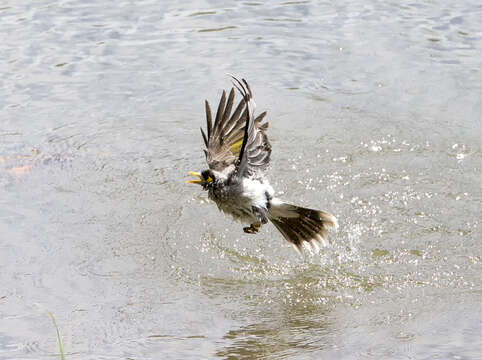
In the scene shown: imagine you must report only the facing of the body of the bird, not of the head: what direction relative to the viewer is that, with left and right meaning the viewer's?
facing to the left of the viewer
